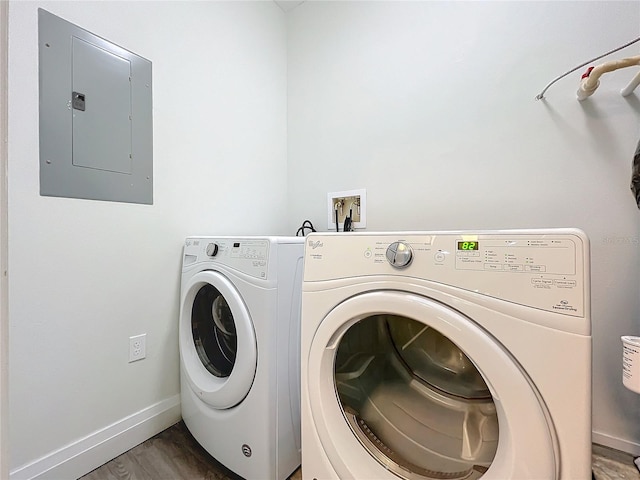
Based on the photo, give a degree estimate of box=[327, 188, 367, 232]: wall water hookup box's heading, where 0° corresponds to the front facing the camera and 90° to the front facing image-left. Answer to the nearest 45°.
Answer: approximately 0°

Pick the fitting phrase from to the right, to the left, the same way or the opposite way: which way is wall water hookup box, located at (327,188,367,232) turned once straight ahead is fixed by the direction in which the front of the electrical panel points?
to the right

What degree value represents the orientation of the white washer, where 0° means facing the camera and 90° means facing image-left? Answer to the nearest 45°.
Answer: approximately 45°

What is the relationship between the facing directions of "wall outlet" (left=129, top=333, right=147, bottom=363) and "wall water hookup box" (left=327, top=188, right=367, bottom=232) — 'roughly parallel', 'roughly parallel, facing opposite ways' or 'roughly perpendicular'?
roughly perpendicular

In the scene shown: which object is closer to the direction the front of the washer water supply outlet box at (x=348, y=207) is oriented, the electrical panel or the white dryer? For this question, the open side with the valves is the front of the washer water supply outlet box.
the white dryer
